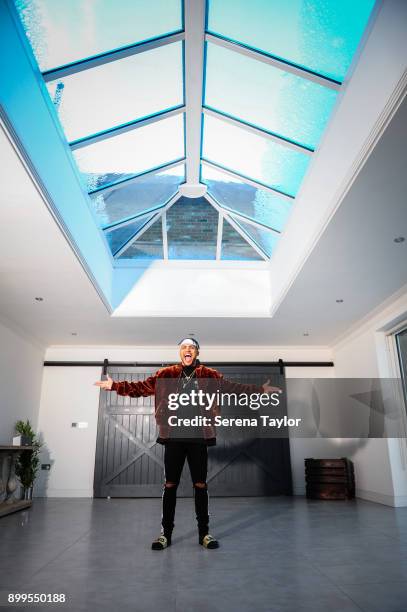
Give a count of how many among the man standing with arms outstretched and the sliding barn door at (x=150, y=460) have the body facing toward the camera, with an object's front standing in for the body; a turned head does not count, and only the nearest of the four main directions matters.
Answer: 2

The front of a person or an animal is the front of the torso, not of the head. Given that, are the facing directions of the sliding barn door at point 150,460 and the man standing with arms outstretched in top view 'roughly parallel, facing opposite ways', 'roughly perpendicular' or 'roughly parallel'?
roughly parallel

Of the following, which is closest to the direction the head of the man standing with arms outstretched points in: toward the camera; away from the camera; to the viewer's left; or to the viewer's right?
toward the camera

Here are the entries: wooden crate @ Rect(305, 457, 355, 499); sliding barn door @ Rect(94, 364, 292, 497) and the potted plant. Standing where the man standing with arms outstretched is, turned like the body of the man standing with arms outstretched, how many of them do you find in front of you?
0

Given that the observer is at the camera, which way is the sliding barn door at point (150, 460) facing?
facing the viewer

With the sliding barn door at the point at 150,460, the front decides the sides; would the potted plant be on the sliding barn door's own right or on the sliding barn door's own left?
on the sliding barn door's own right

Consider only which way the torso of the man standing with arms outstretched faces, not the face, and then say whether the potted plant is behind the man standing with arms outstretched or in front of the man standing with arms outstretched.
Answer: behind

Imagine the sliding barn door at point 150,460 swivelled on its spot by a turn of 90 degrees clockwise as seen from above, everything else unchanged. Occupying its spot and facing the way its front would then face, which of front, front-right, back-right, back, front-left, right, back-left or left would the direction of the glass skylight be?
left

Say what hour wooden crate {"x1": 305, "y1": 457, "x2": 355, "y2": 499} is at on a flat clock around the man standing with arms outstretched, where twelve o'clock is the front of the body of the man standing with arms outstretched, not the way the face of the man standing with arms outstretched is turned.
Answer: The wooden crate is roughly at 7 o'clock from the man standing with arms outstretched.

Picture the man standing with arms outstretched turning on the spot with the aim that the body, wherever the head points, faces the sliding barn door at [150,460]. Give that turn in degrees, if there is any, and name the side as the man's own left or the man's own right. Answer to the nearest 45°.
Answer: approximately 180°
